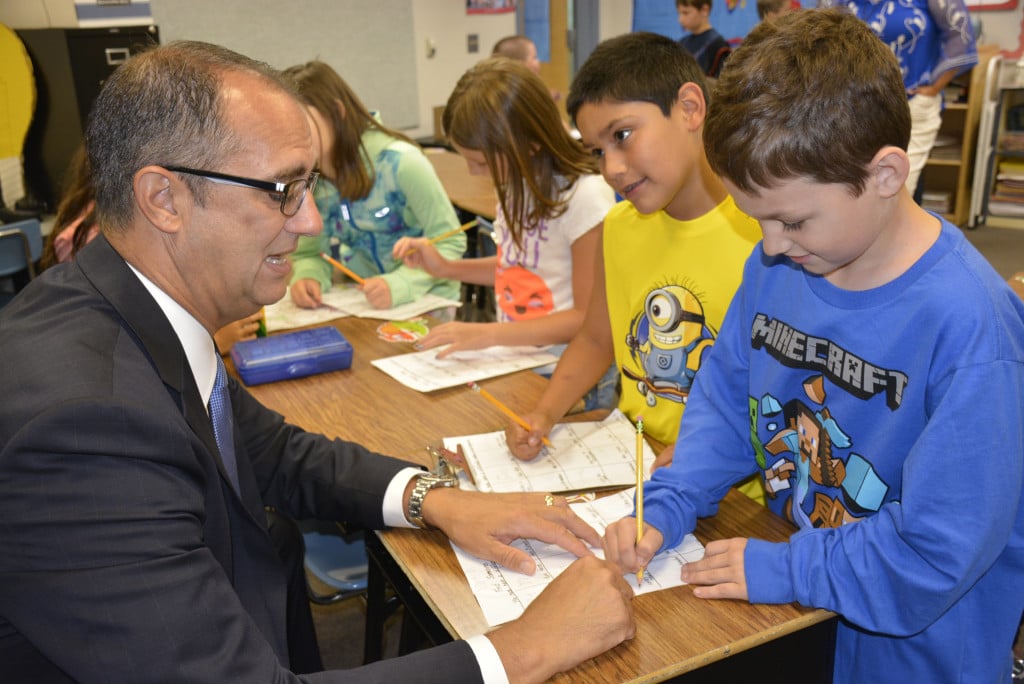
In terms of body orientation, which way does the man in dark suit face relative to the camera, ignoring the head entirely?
to the viewer's right

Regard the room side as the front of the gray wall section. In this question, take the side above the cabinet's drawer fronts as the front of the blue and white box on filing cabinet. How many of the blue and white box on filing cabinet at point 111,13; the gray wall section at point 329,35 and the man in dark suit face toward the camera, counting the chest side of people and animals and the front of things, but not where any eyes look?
2

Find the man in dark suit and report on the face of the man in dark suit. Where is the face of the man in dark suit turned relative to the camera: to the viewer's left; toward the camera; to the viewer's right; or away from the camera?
to the viewer's right

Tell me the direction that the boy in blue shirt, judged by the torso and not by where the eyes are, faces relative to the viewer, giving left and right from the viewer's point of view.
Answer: facing the viewer and to the left of the viewer

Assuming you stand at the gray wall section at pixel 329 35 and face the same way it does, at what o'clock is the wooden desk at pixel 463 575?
The wooden desk is roughly at 12 o'clock from the gray wall section.

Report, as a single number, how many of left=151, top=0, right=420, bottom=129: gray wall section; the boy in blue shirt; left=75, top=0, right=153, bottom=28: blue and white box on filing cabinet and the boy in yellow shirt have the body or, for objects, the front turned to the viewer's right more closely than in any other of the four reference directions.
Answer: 0

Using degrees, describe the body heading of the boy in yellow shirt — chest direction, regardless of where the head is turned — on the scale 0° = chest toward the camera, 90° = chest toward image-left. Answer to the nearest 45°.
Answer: approximately 45°

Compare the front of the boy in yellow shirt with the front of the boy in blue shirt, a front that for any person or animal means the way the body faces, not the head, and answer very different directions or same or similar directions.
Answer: same or similar directions

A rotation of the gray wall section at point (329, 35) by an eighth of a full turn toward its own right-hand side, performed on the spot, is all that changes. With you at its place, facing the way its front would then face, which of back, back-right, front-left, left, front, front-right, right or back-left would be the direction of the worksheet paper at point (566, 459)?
front-left

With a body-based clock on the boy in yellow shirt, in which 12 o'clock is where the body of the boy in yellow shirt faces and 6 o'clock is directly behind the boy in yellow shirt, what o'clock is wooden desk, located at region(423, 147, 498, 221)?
The wooden desk is roughly at 4 o'clock from the boy in yellow shirt.

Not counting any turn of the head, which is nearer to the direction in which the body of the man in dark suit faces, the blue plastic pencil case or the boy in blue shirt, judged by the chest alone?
the boy in blue shirt

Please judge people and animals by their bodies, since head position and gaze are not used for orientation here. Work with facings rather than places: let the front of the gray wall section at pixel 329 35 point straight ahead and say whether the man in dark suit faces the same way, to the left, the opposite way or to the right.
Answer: to the left

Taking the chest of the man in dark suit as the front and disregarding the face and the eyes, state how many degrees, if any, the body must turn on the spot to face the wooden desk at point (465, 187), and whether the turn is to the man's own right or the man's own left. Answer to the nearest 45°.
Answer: approximately 90° to the man's own left
